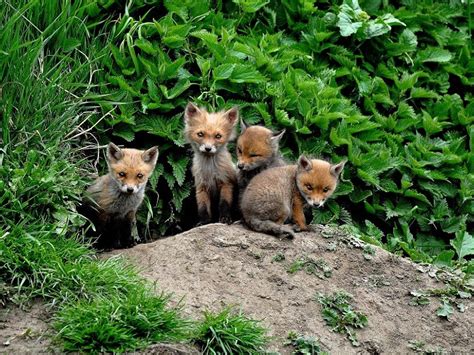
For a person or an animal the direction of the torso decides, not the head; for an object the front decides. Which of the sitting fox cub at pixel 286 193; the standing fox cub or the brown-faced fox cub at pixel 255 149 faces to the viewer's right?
the sitting fox cub

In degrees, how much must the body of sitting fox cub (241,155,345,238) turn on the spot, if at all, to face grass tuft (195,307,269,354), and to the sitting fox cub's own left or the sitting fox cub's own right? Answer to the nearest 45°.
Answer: approximately 90° to the sitting fox cub's own right

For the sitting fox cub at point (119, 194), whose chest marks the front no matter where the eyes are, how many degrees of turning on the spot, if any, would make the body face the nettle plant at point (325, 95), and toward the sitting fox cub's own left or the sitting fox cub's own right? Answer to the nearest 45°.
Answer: approximately 90° to the sitting fox cub's own left

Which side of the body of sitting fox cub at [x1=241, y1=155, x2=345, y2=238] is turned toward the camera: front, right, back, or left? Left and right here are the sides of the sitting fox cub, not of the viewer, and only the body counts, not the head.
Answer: right

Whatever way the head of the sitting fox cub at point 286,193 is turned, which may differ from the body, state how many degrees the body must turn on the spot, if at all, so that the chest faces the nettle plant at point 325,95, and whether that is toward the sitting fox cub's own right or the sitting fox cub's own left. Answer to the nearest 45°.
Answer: approximately 90° to the sitting fox cub's own left

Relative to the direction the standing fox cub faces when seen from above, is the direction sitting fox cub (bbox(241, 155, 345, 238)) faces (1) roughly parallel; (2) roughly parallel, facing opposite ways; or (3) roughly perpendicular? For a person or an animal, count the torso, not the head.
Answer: roughly perpendicular

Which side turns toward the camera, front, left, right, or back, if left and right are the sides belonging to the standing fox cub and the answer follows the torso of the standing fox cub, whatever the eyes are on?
front

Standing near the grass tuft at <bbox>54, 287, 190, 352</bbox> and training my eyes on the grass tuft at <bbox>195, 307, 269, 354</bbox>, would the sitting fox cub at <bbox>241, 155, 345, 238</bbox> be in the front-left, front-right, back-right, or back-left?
front-left

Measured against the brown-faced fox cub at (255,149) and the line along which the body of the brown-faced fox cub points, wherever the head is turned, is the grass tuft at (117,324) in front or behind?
in front

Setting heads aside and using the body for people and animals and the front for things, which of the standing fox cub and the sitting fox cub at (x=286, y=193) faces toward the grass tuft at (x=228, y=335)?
the standing fox cub

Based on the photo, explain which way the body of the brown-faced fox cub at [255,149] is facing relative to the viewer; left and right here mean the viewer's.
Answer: facing the viewer and to the left of the viewer

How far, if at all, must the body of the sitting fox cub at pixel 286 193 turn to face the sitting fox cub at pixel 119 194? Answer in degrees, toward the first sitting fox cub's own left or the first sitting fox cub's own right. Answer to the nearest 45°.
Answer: approximately 180°

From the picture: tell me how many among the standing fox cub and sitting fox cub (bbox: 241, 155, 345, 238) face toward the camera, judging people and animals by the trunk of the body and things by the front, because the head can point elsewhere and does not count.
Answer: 1

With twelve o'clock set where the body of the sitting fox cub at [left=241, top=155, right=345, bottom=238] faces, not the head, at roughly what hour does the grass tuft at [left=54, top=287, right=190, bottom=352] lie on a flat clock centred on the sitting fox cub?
The grass tuft is roughly at 4 o'clock from the sitting fox cub.

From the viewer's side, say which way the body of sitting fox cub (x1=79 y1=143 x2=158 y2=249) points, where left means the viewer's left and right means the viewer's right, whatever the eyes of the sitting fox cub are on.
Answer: facing the viewer and to the right of the viewer

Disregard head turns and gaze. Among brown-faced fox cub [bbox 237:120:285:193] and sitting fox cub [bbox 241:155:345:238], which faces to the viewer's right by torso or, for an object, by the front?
the sitting fox cub
